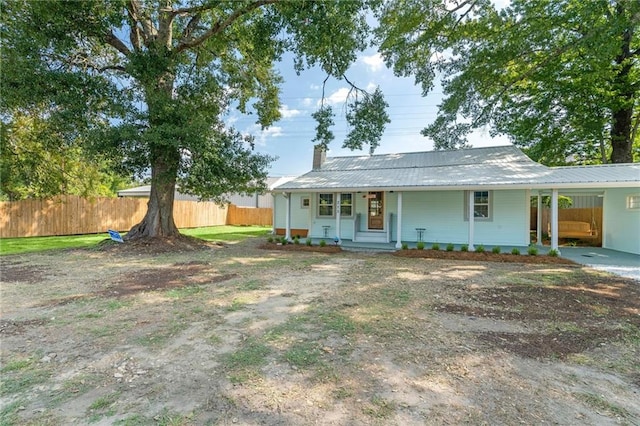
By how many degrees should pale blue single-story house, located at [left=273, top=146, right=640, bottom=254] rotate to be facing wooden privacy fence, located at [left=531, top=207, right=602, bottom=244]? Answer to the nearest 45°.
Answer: approximately 135° to its left

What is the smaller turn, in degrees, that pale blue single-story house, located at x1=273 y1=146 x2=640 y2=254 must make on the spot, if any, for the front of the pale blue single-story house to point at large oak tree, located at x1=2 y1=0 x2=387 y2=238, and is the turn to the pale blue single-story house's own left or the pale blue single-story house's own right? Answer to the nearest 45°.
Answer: approximately 45° to the pale blue single-story house's own right

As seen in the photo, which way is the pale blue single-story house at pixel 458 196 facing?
toward the camera

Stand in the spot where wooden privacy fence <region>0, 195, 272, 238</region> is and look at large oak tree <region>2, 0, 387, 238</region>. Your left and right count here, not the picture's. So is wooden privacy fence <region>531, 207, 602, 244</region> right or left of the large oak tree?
left

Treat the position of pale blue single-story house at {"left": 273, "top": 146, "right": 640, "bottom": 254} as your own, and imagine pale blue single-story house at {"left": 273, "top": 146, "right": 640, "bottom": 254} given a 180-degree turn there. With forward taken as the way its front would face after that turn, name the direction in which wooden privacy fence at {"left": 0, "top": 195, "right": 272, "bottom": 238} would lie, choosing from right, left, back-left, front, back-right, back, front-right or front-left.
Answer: left
